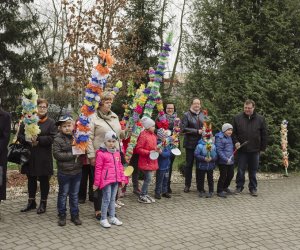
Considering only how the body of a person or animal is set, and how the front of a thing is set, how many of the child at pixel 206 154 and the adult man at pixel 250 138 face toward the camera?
2

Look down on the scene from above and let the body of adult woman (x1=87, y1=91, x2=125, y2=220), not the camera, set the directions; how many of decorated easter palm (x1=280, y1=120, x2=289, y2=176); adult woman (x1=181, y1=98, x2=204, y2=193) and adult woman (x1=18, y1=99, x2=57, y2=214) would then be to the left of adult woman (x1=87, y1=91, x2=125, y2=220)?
2

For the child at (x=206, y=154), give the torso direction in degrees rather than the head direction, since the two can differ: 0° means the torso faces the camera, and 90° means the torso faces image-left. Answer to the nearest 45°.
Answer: approximately 0°

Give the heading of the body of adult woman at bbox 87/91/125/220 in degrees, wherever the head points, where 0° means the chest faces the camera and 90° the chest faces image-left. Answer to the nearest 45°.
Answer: approximately 315°

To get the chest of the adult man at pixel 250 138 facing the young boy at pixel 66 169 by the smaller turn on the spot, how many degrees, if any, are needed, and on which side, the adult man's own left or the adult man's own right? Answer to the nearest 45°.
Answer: approximately 45° to the adult man's own right

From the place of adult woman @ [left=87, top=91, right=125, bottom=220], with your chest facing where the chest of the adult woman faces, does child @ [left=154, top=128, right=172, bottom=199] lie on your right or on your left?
on your left

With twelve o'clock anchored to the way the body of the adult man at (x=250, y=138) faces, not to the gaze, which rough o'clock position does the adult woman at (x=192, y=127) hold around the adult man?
The adult woman is roughly at 2 o'clock from the adult man.

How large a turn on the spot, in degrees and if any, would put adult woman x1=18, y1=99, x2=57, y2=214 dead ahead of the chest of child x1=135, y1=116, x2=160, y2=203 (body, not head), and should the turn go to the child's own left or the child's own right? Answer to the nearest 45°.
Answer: approximately 135° to the child's own right
